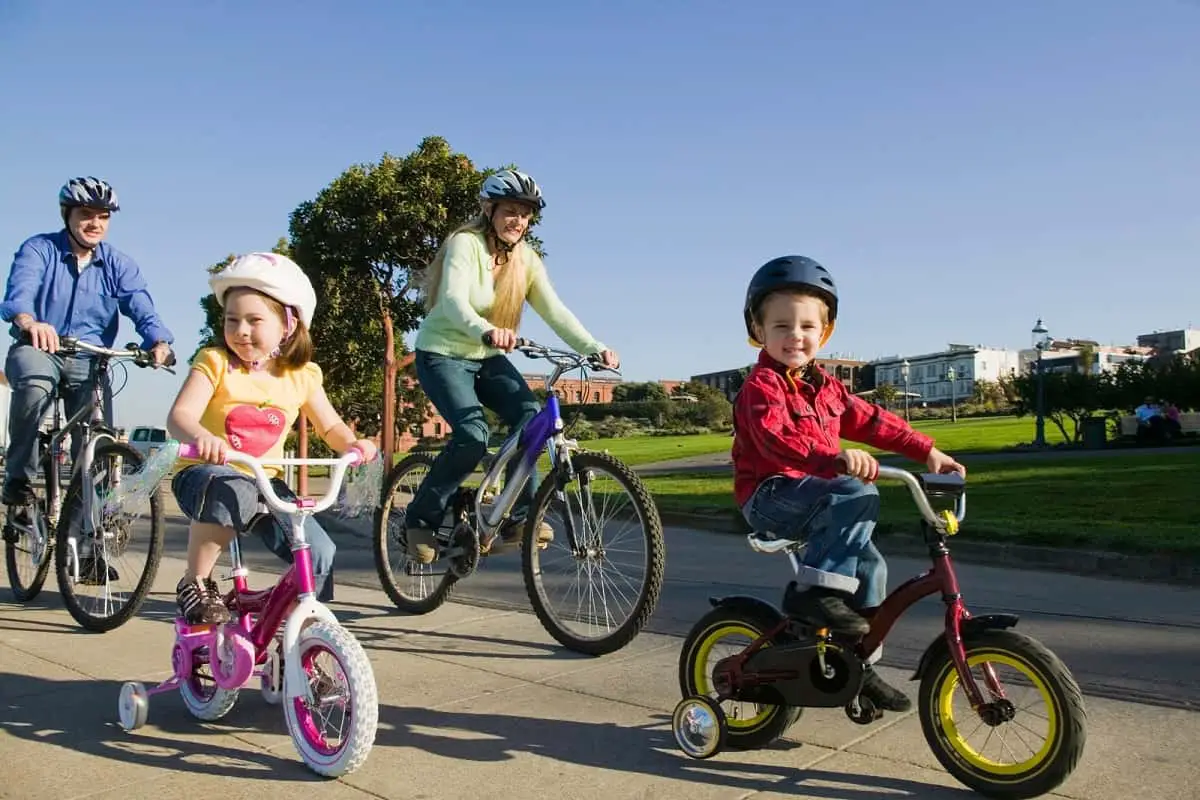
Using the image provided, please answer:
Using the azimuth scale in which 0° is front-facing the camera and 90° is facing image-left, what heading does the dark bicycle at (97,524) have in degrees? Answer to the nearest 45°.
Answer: approximately 315°

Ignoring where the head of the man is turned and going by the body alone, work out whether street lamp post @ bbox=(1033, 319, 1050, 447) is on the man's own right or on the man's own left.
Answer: on the man's own left

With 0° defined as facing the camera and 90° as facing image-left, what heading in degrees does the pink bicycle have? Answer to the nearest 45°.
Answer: approximately 315°

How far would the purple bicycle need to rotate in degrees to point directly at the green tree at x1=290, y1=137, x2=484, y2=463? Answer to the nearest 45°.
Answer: approximately 135° to its left

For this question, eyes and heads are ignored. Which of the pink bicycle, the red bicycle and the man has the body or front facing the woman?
the man

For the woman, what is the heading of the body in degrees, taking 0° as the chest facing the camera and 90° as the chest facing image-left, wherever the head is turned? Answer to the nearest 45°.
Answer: approximately 315°

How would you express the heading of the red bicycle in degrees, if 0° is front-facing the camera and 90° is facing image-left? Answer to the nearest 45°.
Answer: approximately 315°

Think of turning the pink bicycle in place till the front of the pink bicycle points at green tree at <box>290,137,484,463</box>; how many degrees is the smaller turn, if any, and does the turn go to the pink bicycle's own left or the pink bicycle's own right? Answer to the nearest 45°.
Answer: approximately 135° to the pink bicycle's own left

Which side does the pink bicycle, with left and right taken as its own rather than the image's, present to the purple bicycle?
left

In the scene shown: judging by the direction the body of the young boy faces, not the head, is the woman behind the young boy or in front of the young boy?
behind

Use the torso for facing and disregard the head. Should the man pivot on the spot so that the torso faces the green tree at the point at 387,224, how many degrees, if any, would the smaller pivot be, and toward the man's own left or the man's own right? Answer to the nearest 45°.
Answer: approximately 135° to the man's own left

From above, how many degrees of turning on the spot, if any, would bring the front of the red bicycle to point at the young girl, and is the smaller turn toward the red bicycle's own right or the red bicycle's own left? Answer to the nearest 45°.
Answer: approximately 135° to the red bicycle's own right
